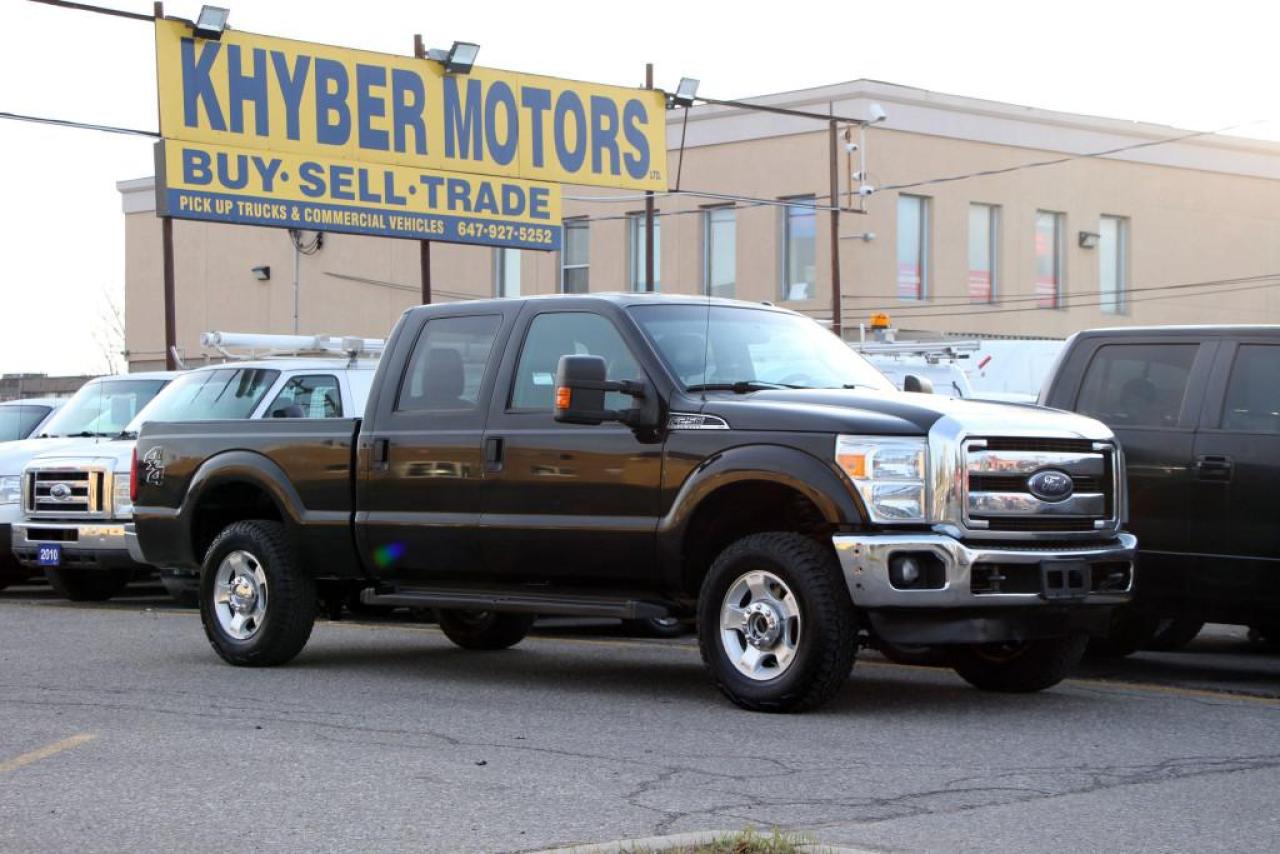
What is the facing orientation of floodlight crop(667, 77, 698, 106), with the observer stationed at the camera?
facing the viewer and to the right of the viewer

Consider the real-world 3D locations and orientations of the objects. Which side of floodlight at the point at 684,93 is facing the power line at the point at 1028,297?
left

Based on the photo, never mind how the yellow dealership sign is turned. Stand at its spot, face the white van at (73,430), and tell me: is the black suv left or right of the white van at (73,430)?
left

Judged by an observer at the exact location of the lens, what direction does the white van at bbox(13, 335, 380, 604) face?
facing the viewer and to the left of the viewer

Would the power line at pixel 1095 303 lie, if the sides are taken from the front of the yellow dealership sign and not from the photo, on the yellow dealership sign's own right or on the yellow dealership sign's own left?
on the yellow dealership sign's own left

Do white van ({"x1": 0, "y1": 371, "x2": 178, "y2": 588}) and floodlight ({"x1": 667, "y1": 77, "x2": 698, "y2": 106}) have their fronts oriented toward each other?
no

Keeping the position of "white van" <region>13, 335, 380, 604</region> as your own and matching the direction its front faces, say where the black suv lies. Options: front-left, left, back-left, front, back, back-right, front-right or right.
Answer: left

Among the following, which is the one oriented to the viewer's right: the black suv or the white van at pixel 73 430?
the black suv

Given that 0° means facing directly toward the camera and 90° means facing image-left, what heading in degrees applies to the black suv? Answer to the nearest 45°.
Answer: approximately 270°

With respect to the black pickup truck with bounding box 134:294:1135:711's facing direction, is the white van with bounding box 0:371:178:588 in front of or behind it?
behind

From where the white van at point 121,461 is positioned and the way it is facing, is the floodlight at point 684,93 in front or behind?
behind
